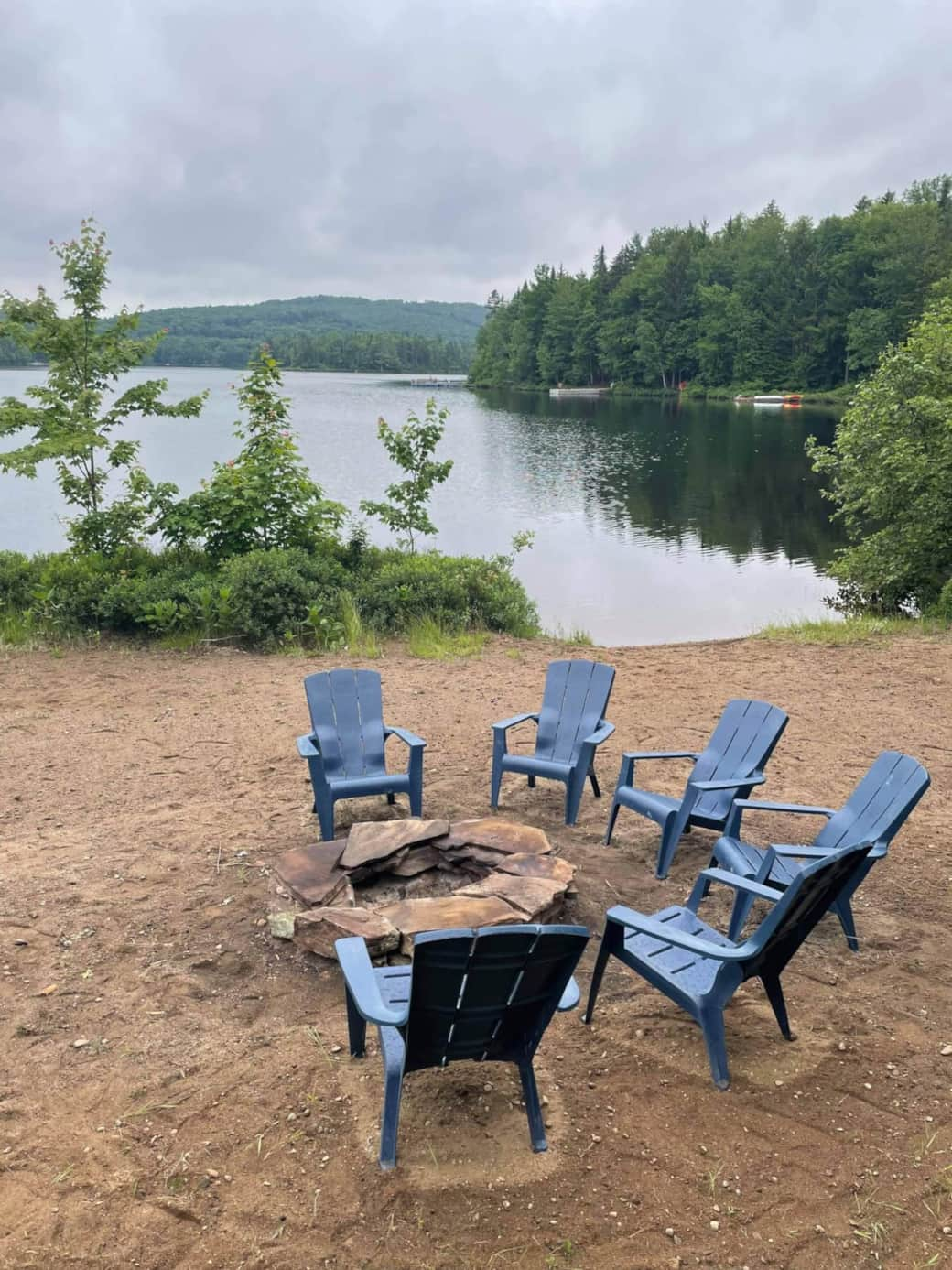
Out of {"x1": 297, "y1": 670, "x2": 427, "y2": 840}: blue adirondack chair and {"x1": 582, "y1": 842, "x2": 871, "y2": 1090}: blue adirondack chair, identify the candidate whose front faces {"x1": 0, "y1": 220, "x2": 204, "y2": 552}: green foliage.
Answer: {"x1": 582, "y1": 842, "x2": 871, "y2": 1090}: blue adirondack chair

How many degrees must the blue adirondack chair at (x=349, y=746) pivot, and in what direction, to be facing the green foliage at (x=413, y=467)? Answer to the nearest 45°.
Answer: approximately 135° to its left

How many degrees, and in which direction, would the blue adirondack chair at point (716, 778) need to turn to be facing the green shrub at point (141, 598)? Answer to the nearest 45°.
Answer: approximately 90° to its right

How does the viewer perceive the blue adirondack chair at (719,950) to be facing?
facing away from the viewer and to the left of the viewer

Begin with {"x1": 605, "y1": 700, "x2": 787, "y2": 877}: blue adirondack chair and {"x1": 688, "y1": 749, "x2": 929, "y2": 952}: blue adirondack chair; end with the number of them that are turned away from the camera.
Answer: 0

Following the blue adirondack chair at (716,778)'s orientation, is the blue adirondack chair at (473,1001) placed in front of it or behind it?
in front

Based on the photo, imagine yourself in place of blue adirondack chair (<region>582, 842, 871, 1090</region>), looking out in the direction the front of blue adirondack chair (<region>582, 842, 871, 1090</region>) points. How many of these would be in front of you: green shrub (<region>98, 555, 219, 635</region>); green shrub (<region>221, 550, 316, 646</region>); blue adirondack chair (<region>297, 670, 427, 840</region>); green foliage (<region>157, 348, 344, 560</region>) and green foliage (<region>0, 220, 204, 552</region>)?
5

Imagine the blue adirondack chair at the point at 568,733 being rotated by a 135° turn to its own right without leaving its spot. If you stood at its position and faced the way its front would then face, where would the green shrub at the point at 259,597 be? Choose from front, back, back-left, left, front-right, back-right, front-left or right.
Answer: front-left

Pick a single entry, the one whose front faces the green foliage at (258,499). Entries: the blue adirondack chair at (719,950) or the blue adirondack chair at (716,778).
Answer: the blue adirondack chair at (719,950)

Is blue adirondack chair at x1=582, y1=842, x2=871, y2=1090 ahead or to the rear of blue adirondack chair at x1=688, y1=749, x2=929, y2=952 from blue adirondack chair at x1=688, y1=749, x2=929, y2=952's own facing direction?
ahead

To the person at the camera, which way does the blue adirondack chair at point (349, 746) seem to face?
facing the viewer and to the right of the viewer

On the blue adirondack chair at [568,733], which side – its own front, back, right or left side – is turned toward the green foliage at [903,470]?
back

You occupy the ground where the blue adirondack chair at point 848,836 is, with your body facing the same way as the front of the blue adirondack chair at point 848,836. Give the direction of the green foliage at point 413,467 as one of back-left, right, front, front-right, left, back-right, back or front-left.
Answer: right

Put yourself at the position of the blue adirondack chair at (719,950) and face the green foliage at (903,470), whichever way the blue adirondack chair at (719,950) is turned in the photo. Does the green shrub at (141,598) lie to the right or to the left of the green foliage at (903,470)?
left

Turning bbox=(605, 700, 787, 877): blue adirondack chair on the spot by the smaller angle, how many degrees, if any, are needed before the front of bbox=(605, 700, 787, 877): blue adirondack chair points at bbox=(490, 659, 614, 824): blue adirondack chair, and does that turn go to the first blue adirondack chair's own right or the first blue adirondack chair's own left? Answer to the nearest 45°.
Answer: approximately 90° to the first blue adirondack chair's own right

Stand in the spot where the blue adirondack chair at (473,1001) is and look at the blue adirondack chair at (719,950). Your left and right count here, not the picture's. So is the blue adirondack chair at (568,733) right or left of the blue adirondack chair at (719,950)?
left

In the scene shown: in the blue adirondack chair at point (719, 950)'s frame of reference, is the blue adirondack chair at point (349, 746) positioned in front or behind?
in front

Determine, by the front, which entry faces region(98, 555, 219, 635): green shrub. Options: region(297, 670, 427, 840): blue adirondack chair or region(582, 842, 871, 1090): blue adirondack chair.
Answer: region(582, 842, 871, 1090): blue adirondack chair
